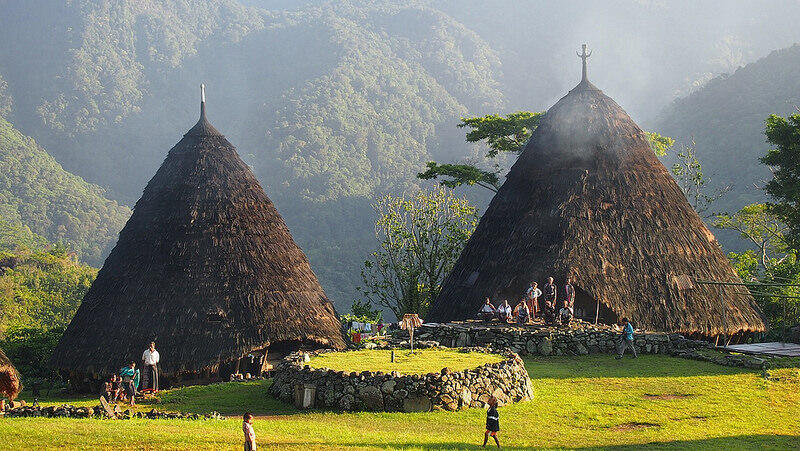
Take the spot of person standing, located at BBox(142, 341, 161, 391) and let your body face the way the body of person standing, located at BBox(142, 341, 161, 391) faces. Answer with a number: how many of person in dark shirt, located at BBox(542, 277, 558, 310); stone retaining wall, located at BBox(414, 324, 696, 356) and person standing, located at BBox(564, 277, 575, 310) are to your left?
3

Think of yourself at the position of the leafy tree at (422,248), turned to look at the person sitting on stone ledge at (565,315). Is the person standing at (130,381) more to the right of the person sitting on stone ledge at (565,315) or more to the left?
right

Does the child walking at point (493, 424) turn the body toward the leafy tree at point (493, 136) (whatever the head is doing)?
yes

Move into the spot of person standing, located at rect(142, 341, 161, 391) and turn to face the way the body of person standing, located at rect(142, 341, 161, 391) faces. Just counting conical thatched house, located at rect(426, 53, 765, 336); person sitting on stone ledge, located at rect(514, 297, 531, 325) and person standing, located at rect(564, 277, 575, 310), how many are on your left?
3

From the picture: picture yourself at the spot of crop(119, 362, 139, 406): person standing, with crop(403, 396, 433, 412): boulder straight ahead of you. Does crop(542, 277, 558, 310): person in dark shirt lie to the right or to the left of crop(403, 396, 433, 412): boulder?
left

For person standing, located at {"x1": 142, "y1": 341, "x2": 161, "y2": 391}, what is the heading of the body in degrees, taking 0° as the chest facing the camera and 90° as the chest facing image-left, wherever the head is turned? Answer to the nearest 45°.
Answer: approximately 0°

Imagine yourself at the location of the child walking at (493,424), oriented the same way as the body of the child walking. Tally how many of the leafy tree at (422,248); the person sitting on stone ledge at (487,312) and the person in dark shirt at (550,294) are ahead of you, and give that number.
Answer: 3

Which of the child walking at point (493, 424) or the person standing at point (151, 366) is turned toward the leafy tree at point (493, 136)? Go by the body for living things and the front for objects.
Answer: the child walking

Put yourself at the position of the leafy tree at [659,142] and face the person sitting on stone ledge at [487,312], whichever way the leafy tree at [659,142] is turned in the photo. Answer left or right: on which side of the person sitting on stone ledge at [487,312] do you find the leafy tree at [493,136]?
right

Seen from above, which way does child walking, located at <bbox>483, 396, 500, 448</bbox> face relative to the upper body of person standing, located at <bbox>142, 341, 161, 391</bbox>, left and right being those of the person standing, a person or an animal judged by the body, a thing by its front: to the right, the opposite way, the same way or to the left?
the opposite way
